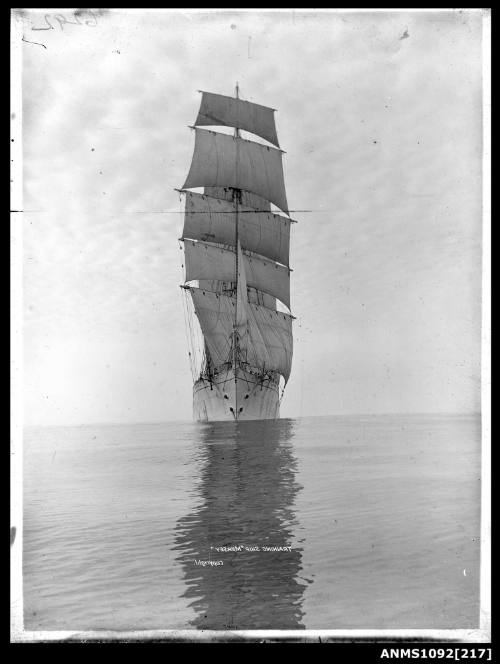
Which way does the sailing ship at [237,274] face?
toward the camera
